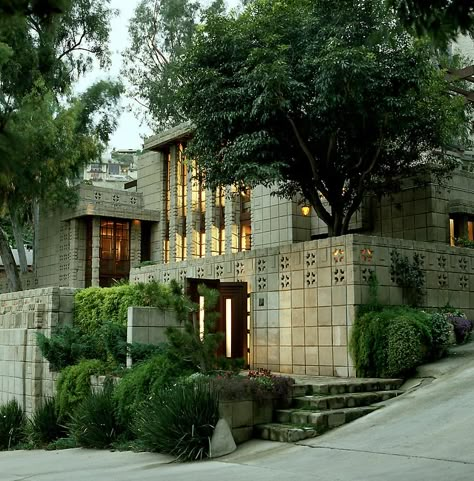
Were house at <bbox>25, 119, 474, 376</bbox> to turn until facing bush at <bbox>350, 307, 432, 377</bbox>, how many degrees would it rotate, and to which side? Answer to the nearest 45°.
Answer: approximately 45° to its left

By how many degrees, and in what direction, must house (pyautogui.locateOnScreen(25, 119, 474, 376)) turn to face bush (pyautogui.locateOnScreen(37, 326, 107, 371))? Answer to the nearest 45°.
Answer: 0° — it already faces it

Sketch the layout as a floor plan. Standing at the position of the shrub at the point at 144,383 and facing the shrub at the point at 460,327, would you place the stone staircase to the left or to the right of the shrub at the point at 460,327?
right

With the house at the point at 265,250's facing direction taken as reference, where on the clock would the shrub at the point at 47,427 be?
The shrub is roughly at 12 o'clock from the house.

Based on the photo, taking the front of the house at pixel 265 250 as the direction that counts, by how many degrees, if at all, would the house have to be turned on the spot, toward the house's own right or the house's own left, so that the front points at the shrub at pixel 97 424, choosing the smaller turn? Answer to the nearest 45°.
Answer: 0° — it already faces it

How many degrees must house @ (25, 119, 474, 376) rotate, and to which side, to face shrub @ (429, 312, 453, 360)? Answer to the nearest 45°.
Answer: approximately 90° to its left

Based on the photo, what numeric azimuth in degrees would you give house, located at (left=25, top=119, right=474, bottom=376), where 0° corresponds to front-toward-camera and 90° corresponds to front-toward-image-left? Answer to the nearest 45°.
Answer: approximately 45°

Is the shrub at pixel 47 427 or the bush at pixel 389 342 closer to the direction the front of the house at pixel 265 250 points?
the shrub

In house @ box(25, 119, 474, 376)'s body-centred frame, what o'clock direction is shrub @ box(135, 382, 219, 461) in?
The shrub is roughly at 11 o'clock from the house.
